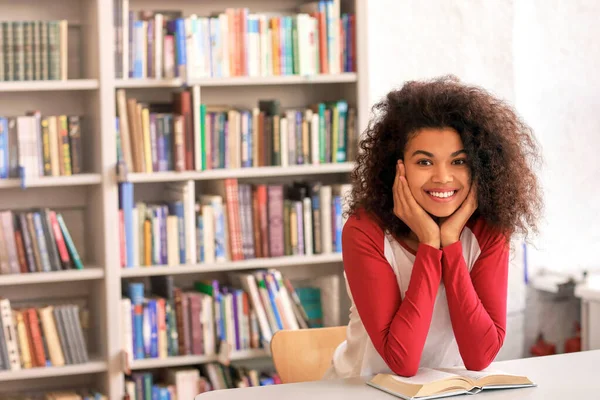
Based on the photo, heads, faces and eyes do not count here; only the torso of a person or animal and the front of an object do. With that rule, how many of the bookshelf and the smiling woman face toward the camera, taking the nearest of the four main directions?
2

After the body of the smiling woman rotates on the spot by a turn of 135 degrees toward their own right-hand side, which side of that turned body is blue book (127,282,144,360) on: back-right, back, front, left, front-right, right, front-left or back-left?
front

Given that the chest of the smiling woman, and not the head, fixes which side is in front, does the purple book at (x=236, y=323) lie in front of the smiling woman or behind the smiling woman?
behind

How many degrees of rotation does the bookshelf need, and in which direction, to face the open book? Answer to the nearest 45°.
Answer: approximately 45° to its left

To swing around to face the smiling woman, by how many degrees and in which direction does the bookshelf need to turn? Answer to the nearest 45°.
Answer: approximately 45° to its left

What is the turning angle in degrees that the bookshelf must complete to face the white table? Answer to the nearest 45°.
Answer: approximately 45° to its left

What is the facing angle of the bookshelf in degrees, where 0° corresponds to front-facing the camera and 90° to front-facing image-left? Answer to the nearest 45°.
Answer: approximately 0°
